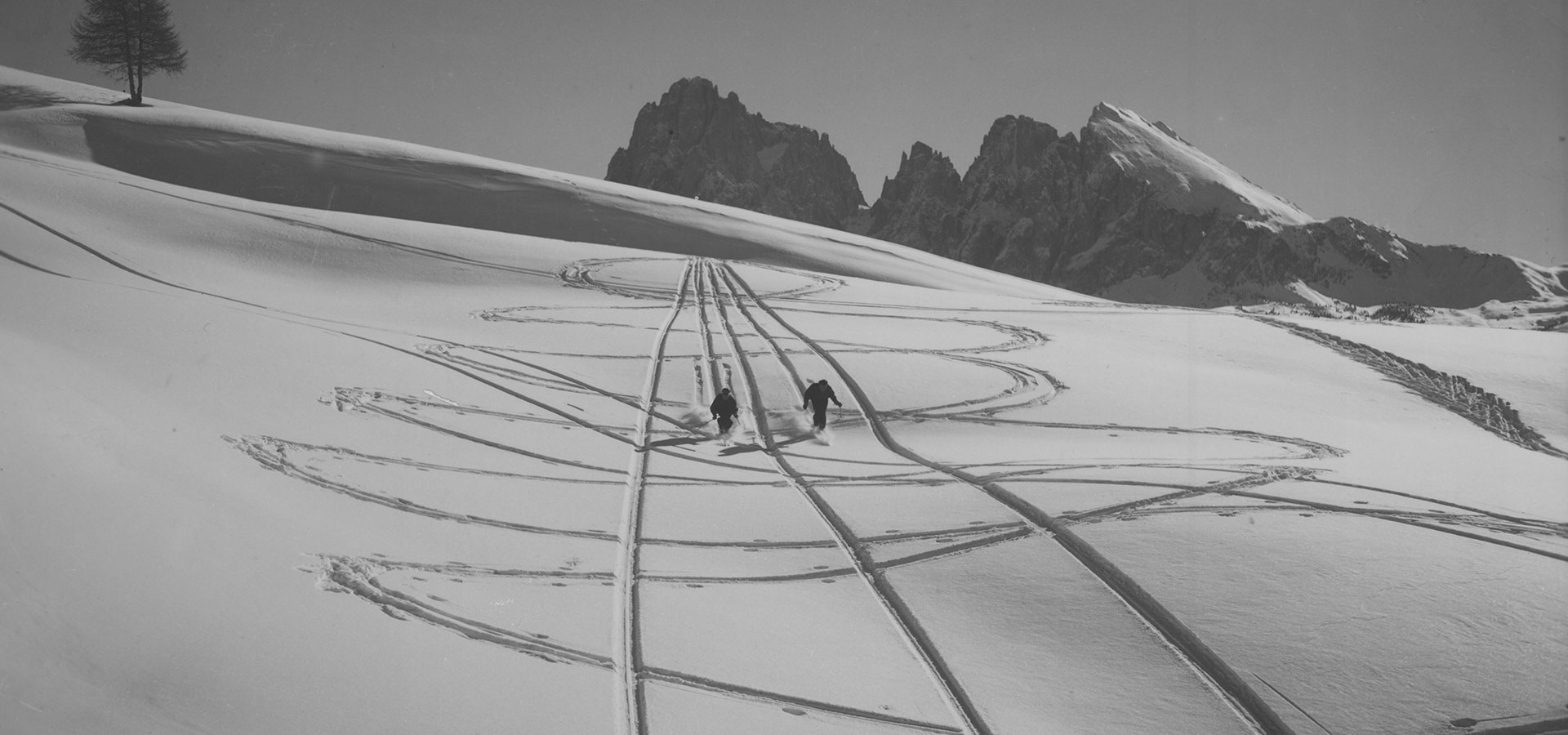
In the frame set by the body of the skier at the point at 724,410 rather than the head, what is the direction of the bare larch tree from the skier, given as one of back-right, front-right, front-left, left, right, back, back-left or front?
back-right

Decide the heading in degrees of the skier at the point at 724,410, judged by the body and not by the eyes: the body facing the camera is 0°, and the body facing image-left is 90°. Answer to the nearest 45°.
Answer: approximately 0°

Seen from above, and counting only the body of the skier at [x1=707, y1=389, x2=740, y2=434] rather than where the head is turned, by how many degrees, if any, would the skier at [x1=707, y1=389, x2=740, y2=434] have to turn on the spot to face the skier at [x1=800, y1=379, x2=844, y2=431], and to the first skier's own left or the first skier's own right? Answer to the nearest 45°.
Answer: approximately 90° to the first skier's own left

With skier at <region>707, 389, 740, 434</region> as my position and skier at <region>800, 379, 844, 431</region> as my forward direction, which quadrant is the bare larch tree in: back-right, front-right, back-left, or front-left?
back-left
